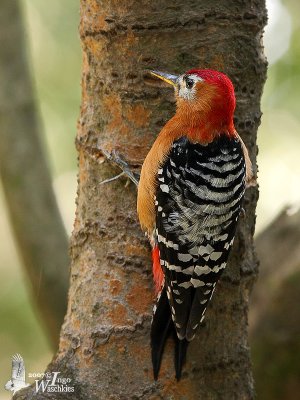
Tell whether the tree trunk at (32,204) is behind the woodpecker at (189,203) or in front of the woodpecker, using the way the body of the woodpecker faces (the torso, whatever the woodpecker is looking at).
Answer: in front

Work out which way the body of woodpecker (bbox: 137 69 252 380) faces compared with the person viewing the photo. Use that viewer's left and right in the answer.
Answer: facing away from the viewer and to the left of the viewer
